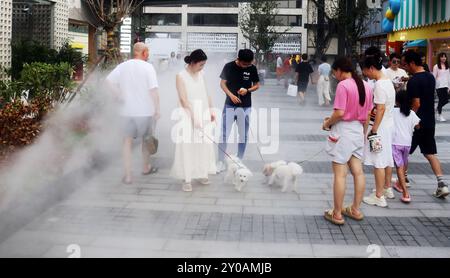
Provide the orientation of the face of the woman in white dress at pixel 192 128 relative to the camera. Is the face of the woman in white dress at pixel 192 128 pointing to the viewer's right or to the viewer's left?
to the viewer's right

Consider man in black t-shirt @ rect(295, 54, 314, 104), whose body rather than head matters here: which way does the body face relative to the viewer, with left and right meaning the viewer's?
facing away from the viewer

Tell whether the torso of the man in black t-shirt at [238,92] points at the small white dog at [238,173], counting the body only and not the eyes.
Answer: yes

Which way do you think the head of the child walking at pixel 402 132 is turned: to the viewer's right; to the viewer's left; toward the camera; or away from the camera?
away from the camera

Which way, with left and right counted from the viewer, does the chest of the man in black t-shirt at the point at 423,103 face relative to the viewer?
facing away from the viewer and to the left of the viewer

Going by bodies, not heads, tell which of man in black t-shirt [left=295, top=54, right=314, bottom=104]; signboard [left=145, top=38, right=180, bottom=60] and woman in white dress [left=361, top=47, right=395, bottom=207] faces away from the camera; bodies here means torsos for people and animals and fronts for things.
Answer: the man in black t-shirt

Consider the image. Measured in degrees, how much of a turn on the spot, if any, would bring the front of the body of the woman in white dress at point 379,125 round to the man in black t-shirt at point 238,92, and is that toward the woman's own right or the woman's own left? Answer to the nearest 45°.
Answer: approximately 45° to the woman's own right

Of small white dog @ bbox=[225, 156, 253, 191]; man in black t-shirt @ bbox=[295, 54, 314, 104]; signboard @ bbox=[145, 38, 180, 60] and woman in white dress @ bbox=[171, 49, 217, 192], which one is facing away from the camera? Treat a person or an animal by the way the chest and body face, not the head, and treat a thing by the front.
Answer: the man in black t-shirt

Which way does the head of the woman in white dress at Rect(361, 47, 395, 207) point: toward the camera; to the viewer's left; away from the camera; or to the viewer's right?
to the viewer's left

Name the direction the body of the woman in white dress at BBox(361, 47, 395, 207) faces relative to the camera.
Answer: to the viewer's left
